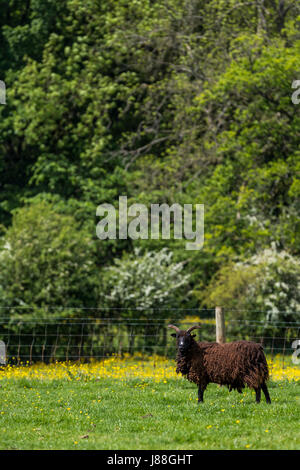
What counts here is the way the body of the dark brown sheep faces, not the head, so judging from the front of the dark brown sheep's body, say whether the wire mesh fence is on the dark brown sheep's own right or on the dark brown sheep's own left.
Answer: on the dark brown sheep's own right

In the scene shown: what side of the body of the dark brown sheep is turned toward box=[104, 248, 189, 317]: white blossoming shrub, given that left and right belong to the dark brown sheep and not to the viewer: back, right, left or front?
right

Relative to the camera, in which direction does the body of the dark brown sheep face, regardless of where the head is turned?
to the viewer's left

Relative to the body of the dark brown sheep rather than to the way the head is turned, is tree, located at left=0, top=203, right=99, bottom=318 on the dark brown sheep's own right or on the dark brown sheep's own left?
on the dark brown sheep's own right

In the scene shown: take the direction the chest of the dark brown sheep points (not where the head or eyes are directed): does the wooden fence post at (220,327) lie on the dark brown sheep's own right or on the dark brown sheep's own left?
on the dark brown sheep's own right
